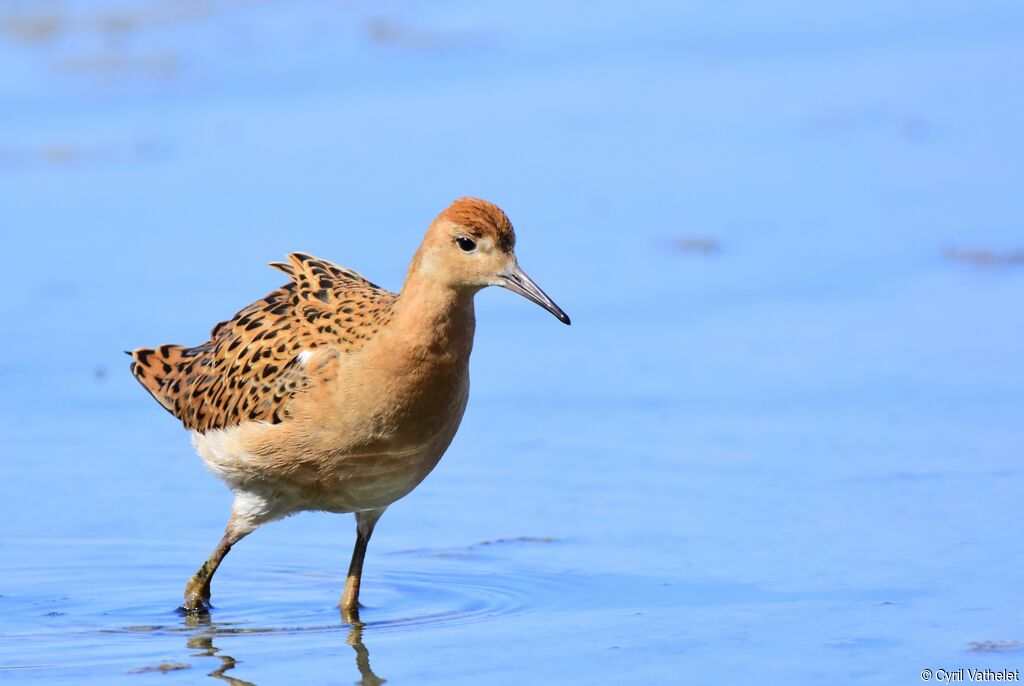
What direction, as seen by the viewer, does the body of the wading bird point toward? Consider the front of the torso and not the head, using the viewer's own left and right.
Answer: facing the viewer and to the right of the viewer
